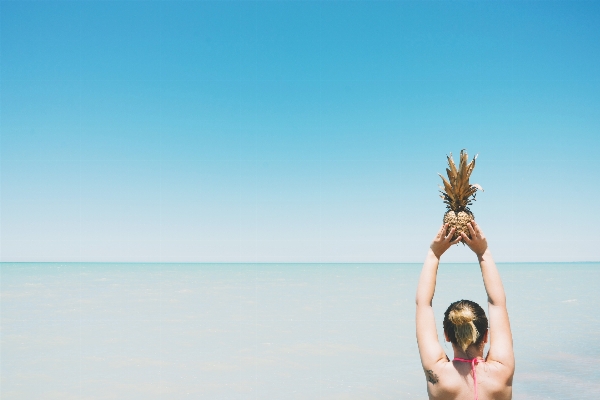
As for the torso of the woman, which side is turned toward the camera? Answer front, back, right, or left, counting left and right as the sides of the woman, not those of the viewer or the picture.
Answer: back

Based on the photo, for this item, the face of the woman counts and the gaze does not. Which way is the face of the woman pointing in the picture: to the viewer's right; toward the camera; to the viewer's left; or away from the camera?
away from the camera
